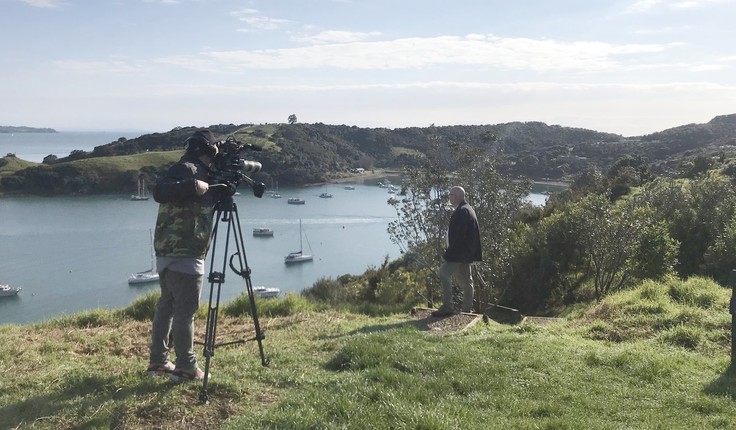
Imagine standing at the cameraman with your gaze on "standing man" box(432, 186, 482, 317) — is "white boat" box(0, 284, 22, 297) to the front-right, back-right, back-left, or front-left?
front-left

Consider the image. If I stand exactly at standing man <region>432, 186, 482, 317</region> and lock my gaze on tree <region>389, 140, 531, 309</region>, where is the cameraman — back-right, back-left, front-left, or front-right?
back-left

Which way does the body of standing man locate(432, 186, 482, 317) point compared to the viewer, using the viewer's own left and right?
facing to the left of the viewer

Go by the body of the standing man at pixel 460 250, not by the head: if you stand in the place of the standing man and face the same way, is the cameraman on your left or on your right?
on your left

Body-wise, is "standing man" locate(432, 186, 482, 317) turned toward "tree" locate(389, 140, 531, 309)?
no

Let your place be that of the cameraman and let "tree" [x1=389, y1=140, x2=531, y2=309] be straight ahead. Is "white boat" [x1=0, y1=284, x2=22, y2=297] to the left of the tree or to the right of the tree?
left

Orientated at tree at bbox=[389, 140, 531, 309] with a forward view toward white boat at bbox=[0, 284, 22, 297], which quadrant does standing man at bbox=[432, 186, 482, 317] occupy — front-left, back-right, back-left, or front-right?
back-left
